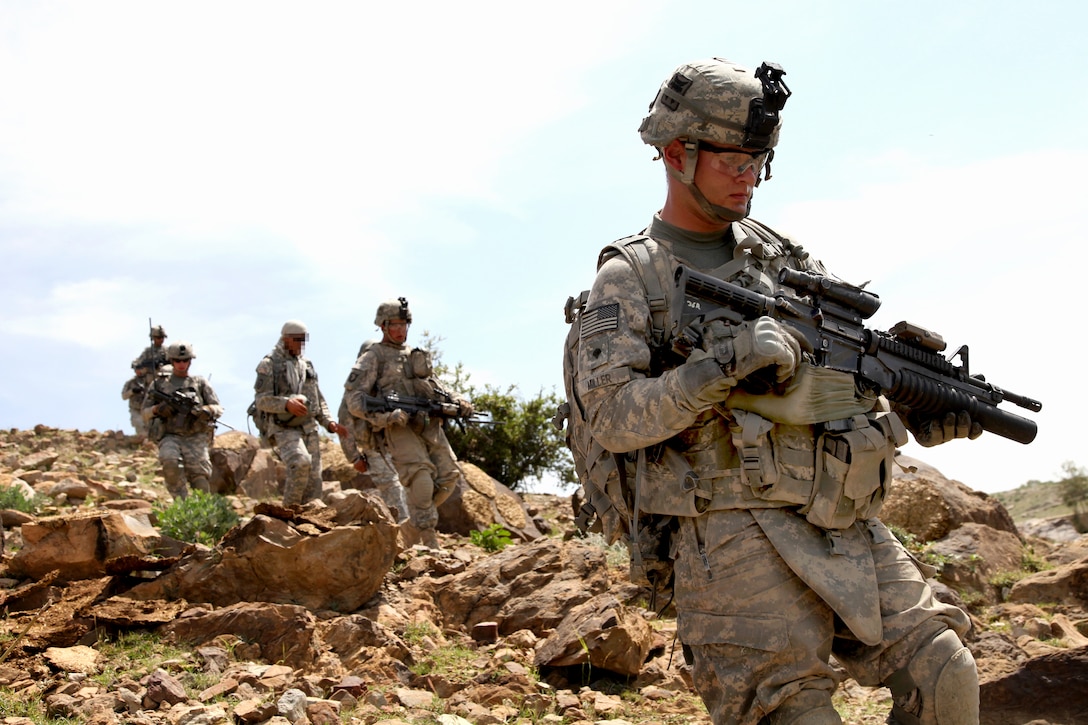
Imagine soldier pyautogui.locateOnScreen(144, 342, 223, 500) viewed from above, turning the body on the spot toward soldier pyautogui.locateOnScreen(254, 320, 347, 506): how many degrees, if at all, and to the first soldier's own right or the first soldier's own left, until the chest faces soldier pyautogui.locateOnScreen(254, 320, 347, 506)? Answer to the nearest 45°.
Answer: approximately 45° to the first soldier's own left

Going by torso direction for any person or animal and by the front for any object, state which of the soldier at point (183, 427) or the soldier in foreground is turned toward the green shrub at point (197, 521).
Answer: the soldier

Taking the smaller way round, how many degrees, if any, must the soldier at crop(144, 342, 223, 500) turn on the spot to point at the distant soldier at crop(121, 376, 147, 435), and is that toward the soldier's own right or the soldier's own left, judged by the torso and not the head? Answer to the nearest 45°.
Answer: approximately 180°

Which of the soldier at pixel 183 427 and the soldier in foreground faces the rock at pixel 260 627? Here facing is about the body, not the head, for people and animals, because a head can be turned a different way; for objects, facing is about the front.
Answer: the soldier

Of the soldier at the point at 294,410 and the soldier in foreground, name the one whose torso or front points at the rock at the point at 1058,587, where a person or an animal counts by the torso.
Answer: the soldier

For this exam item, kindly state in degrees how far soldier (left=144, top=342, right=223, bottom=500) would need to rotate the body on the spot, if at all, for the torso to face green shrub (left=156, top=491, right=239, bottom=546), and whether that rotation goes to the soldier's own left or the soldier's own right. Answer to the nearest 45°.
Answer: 0° — they already face it

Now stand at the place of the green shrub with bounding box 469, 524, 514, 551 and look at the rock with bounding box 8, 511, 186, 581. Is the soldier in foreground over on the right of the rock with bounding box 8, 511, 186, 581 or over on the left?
left
